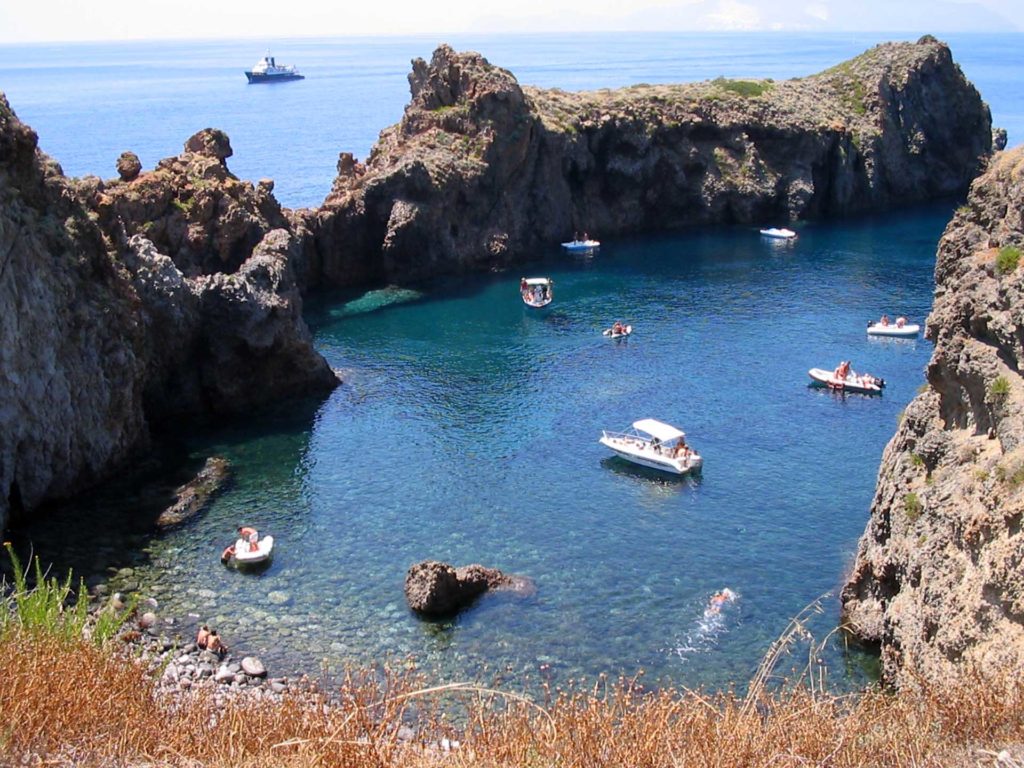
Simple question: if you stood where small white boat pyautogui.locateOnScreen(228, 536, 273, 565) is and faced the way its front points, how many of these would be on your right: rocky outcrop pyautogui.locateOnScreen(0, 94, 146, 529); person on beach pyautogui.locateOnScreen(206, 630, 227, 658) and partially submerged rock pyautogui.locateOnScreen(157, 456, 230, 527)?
1

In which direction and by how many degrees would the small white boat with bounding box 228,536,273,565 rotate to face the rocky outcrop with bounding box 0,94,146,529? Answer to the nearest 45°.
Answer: approximately 135° to its left

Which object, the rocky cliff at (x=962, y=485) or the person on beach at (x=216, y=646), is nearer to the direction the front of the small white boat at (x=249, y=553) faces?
the rocky cliff

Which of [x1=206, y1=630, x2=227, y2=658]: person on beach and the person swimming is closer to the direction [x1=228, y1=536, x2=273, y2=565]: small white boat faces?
the person swimming

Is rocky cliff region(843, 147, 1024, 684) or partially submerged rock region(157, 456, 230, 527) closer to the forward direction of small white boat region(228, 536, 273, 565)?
the rocky cliff

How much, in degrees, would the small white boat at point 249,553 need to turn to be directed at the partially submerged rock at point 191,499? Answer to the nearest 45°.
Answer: approximately 90° to its left

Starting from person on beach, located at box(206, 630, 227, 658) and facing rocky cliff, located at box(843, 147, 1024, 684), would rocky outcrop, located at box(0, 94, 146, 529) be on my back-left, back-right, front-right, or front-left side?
back-left

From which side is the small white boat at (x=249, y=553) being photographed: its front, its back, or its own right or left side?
right
